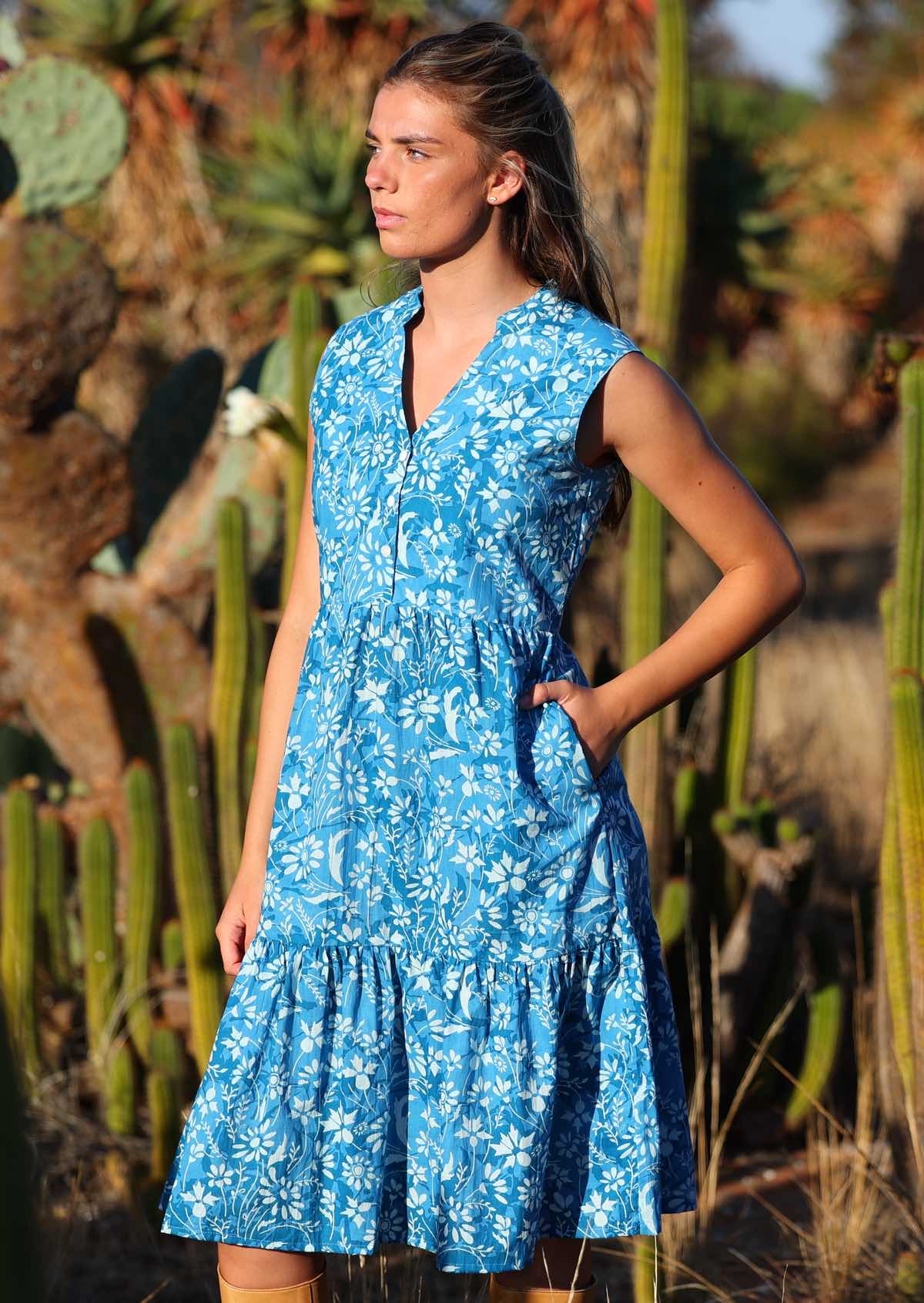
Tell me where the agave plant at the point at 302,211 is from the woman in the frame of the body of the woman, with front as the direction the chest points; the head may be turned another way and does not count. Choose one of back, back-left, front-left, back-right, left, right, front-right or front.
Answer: back-right

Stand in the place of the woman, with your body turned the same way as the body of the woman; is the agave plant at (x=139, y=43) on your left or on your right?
on your right

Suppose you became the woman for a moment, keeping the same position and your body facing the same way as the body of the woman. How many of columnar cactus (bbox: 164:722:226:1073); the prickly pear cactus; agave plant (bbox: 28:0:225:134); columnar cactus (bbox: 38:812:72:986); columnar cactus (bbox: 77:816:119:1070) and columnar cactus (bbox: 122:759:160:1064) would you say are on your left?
0

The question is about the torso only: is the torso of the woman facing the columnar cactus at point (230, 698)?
no

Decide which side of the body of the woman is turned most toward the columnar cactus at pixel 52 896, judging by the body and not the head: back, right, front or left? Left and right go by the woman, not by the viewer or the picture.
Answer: right

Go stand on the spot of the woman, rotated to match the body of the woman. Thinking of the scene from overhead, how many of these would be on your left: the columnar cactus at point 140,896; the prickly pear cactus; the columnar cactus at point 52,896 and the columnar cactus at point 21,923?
0

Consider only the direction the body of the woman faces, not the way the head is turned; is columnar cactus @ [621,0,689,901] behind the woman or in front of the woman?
behind

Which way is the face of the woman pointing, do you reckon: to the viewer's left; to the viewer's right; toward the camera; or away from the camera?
to the viewer's left

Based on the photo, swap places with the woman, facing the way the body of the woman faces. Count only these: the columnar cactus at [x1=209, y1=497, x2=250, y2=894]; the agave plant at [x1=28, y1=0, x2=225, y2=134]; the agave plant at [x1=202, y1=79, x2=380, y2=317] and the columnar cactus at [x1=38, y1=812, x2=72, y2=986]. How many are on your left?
0

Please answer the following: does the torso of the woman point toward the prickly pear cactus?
no

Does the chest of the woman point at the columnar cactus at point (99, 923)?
no

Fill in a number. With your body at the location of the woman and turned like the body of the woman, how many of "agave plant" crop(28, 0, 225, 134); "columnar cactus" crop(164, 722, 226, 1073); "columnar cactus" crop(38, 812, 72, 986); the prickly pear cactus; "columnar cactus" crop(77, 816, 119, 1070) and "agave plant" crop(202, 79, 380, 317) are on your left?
0

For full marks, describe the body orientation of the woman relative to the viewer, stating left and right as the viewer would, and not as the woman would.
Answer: facing the viewer and to the left of the viewer

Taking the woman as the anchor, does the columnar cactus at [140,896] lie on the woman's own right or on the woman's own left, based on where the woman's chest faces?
on the woman's own right

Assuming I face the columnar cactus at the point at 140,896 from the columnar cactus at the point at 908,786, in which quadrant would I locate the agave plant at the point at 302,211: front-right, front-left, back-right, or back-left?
front-right

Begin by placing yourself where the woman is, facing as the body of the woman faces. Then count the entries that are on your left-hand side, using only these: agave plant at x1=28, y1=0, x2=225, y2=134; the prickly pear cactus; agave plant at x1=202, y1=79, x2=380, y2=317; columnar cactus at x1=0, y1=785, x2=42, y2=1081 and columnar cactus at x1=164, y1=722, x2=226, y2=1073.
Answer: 0
